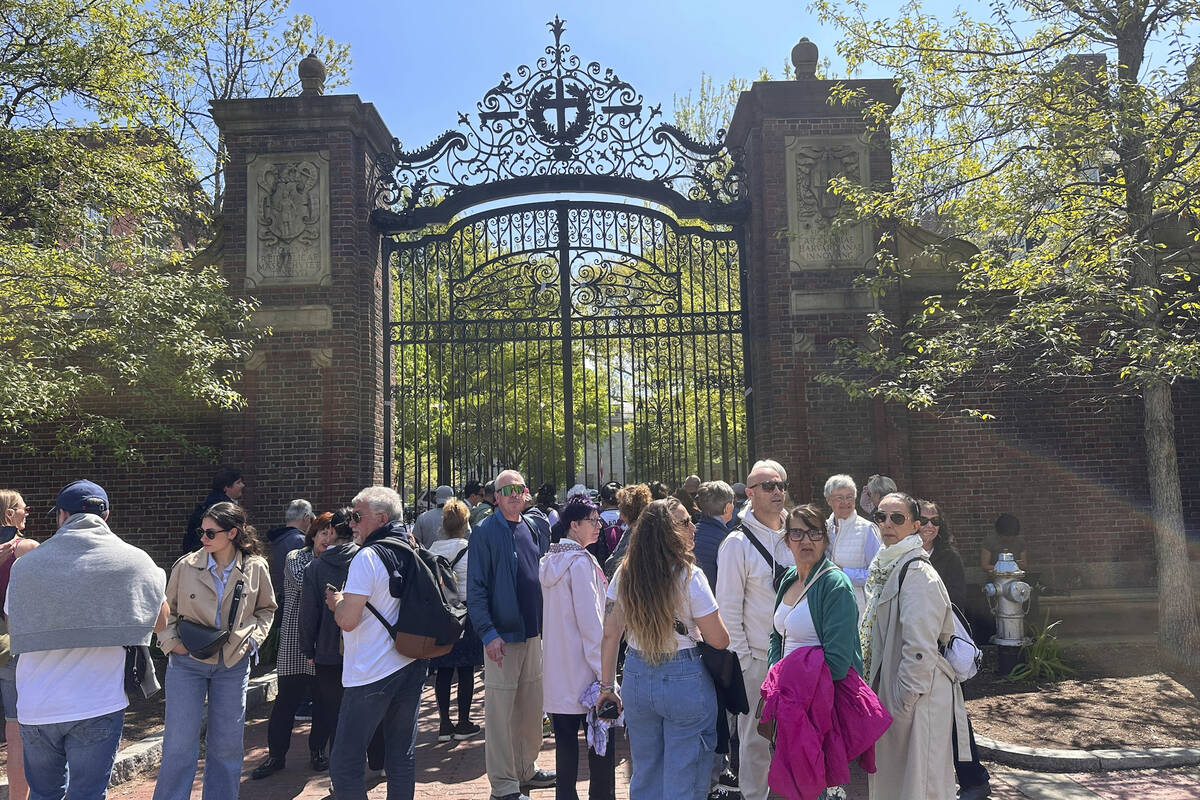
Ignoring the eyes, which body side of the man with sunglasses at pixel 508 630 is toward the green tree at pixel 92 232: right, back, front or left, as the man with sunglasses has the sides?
back

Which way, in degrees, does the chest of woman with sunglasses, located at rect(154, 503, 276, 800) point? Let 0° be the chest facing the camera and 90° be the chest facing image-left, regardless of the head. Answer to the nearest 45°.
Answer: approximately 0°

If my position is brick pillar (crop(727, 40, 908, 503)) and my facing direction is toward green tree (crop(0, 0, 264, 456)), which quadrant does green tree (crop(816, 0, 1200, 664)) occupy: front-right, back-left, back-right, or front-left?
back-left

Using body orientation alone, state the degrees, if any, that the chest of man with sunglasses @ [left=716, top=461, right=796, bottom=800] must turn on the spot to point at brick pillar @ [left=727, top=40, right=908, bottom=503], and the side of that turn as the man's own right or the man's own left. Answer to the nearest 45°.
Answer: approximately 135° to the man's own left

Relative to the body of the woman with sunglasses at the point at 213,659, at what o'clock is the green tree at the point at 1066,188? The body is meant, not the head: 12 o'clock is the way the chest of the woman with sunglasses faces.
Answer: The green tree is roughly at 9 o'clock from the woman with sunglasses.

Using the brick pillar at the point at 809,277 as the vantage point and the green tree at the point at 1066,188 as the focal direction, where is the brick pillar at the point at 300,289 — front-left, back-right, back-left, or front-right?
back-right

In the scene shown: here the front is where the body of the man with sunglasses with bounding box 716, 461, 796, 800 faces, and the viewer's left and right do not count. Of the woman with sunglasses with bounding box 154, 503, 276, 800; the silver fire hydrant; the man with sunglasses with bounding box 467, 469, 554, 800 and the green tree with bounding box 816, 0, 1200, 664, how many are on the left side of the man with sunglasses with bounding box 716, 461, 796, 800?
2

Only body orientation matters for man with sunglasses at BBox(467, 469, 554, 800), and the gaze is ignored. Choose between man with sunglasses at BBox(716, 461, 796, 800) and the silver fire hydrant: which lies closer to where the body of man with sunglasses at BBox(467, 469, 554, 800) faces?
the man with sunglasses
